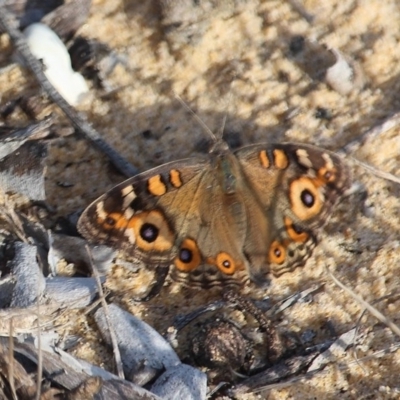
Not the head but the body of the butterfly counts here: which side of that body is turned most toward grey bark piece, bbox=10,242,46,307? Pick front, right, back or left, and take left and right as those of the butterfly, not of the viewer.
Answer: left

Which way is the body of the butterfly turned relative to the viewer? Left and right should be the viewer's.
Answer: facing away from the viewer

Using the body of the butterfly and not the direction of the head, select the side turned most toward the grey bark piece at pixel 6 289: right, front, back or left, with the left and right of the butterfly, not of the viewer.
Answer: left

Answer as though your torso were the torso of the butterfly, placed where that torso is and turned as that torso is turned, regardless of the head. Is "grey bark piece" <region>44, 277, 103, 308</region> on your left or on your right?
on your left

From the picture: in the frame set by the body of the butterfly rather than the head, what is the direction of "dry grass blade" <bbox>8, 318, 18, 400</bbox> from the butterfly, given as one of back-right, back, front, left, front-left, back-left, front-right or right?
back-left

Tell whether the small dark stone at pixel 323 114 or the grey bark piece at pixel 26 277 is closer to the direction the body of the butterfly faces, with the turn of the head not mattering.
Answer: the small dark stone

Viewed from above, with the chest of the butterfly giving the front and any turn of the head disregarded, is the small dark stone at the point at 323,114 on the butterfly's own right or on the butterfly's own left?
on the butterfly's own right
